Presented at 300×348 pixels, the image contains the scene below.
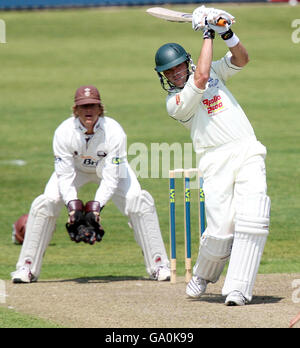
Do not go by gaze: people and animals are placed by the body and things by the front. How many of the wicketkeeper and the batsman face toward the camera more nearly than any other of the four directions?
2

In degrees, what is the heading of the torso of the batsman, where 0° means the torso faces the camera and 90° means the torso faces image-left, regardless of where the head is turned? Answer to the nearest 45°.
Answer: approximately 0°

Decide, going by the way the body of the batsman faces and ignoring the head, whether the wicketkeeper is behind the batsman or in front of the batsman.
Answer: behind

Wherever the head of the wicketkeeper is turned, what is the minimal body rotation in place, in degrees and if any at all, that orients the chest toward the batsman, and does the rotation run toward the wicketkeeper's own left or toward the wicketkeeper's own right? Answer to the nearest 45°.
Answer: approximately 45° to the wicketkeeper's own left

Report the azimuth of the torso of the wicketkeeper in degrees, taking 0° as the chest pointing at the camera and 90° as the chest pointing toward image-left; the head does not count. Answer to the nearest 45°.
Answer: approximately 0°
